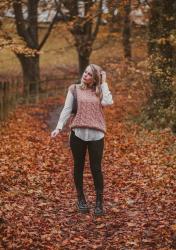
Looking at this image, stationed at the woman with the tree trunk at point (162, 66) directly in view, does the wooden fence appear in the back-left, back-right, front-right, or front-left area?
front-left

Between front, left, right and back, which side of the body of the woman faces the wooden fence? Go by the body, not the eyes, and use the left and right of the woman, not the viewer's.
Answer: back

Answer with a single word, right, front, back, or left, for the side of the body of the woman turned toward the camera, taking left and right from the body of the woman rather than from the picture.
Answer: front

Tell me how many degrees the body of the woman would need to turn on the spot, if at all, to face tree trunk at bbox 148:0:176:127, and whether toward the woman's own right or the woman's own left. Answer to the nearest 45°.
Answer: approximately 180°

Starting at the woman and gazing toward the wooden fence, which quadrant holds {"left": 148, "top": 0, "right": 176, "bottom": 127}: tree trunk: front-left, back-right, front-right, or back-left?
front-right

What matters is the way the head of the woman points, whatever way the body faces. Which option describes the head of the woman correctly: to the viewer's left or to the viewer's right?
to the viewer's left
